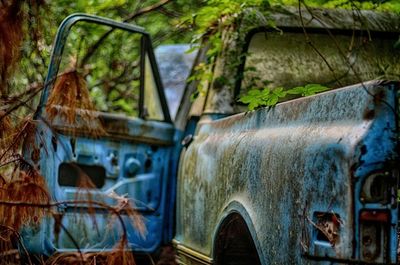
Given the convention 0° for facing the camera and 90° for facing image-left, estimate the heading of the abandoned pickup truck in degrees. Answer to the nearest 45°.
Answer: approximately 135°
